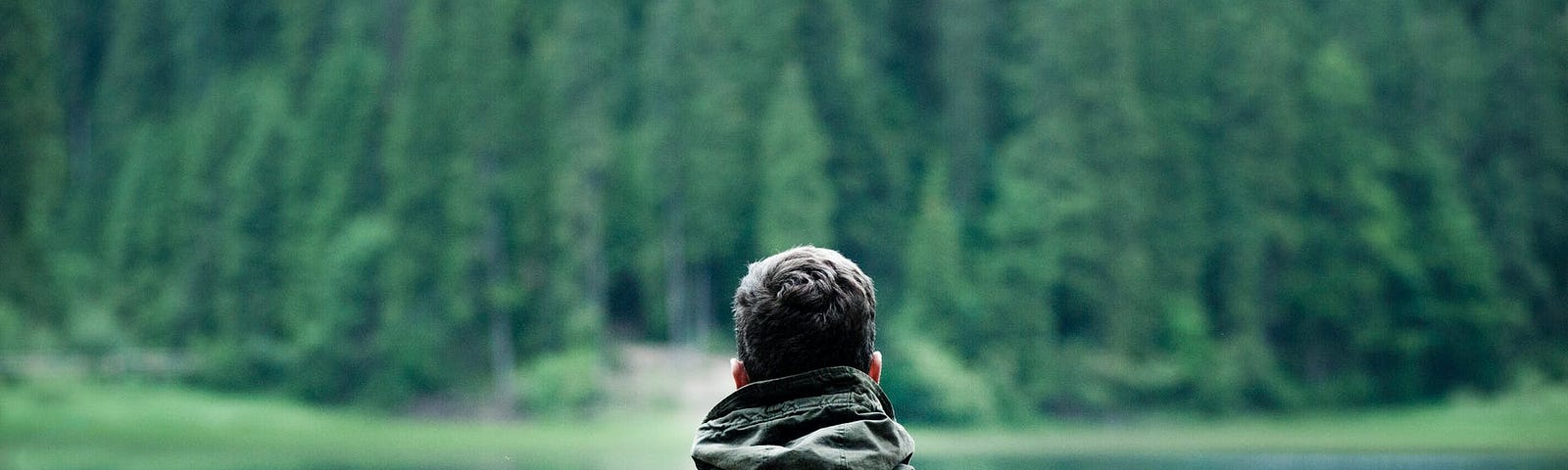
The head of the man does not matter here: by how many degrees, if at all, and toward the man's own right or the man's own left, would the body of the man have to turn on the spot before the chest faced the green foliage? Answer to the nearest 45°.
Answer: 0° — they already face it

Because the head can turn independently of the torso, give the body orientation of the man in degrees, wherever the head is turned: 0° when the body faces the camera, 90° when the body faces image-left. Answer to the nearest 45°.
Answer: approximately 180°

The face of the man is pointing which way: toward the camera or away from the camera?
away from the camera
